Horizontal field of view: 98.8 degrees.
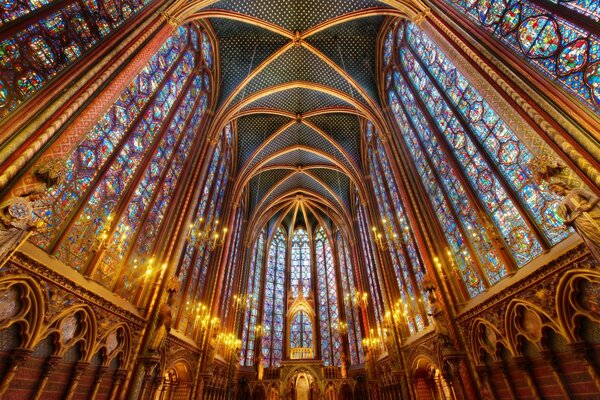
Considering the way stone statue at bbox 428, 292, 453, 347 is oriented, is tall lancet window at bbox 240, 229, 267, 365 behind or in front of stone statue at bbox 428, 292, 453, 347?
in front

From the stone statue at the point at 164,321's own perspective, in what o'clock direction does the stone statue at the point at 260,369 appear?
the stone statue at the point at 260,369 is roughly at 10 o'clock from the stone statue at the point at 164,321.

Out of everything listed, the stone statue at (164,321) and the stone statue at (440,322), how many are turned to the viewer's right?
1

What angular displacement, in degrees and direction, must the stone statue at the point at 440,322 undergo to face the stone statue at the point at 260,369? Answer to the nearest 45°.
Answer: approximately 45° to its right

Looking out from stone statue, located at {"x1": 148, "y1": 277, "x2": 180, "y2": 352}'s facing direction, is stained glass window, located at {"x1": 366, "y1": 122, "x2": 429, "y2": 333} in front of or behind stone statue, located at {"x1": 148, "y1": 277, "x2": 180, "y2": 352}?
in front

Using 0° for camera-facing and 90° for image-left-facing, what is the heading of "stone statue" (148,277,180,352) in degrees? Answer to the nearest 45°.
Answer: approximately 270°

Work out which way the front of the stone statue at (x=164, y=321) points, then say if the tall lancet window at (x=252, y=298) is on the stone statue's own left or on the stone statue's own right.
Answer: on the stone statue's own left

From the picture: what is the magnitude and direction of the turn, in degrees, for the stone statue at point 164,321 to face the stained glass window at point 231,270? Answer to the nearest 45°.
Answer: approximately 45° to its left

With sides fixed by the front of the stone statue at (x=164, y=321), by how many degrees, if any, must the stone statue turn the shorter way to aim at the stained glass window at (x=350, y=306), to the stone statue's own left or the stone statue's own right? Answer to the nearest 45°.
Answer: approximately 45° to the stone statue's own left

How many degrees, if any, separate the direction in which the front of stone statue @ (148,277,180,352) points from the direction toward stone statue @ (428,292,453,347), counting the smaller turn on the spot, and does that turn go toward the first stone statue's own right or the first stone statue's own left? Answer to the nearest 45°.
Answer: approximately 45° to the first stone statue's own right

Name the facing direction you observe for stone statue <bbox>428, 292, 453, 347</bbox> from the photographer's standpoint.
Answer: facing to the left of the viewer
